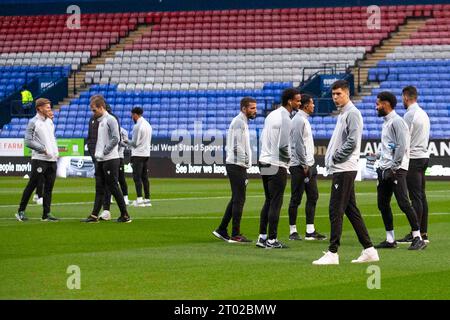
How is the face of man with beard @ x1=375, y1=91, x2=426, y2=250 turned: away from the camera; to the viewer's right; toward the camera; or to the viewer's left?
to the viewer's left

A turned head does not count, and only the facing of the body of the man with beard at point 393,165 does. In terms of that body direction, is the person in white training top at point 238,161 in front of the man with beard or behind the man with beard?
in front

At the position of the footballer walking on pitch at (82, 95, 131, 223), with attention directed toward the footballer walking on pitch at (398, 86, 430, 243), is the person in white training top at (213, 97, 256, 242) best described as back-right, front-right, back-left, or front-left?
front-right

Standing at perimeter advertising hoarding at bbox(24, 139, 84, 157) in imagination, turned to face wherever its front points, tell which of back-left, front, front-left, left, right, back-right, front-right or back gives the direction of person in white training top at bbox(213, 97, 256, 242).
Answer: front

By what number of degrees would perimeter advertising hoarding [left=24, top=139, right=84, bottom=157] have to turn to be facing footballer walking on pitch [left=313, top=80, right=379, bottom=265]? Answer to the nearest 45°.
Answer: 0° — it already faces them

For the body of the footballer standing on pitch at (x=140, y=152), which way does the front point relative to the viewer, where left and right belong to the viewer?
facing to the left of the viewer

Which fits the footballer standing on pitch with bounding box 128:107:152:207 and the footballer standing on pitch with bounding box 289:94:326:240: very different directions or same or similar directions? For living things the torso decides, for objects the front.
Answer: very different directions

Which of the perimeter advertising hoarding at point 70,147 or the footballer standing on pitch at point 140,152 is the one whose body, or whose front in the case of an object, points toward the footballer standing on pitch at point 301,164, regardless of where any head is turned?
the perimeter advertising hoarding

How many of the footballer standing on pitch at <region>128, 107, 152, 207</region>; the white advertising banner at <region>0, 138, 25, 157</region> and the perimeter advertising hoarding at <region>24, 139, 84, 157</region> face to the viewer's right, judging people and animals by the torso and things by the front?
0
